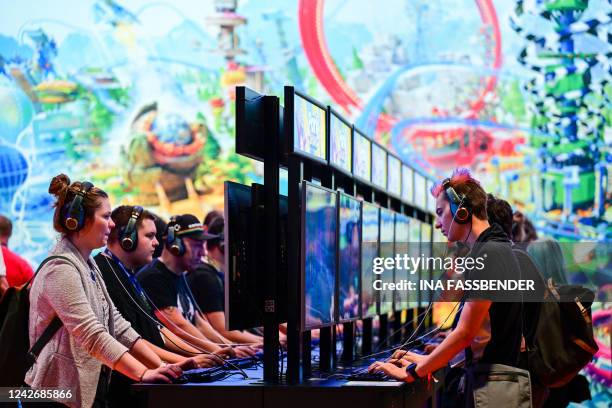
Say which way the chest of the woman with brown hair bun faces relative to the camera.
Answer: to the viewer's right

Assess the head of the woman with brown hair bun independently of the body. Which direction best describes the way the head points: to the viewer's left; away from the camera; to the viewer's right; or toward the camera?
to the viewer's right

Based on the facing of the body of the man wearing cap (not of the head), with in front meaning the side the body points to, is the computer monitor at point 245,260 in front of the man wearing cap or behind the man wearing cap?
in front

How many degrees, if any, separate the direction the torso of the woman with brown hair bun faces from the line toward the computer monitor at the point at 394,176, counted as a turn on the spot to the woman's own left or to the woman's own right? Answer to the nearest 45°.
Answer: approximately 45° to the woman's own left

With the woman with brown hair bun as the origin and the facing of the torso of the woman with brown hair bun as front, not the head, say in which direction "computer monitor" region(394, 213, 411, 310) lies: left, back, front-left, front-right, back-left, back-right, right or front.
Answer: front-left

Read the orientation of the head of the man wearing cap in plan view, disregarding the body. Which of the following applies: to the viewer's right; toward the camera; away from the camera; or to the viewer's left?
to the viewer's right

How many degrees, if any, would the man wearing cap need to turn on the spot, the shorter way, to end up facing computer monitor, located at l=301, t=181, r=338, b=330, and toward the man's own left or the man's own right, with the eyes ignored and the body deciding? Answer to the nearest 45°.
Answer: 0° — they already face it

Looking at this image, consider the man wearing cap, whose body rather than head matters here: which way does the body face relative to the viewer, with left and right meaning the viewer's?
facing the viewer and to the right of the viewer
